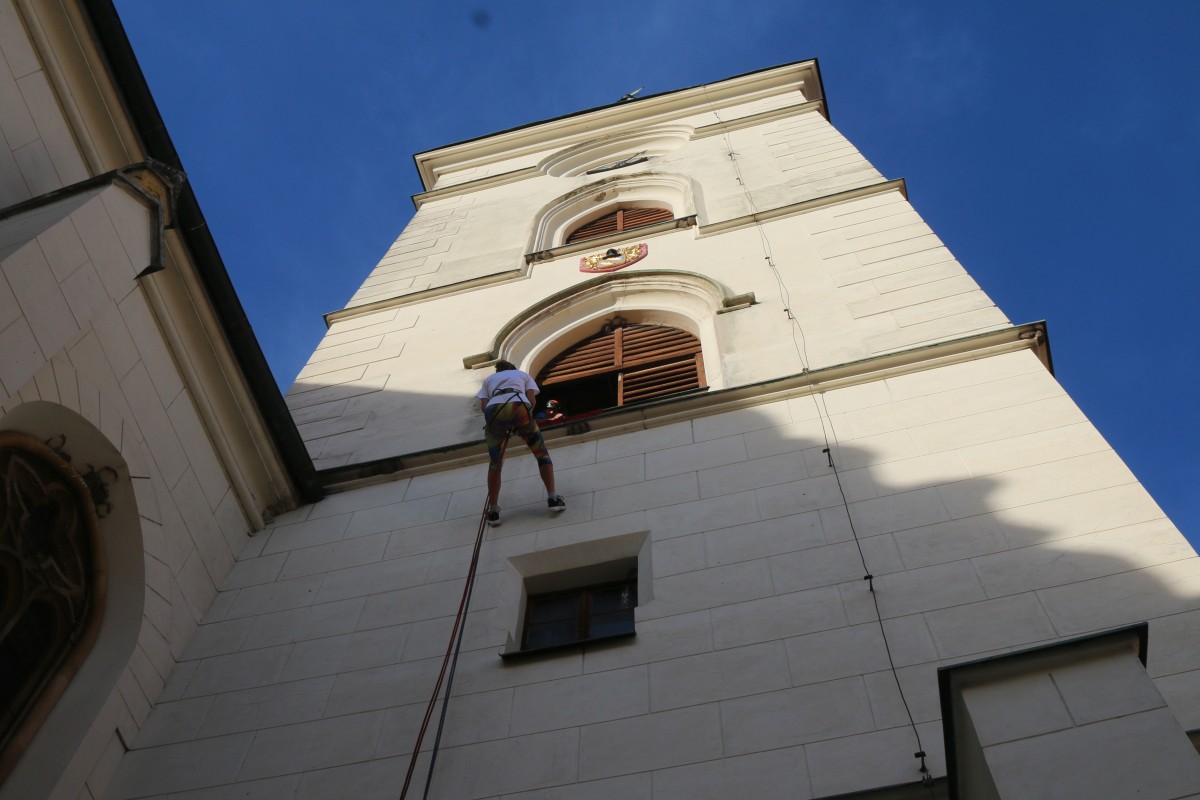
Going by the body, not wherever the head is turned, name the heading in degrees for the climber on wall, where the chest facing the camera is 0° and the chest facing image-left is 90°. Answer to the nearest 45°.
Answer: approximately 180°
